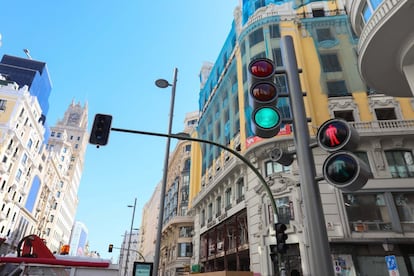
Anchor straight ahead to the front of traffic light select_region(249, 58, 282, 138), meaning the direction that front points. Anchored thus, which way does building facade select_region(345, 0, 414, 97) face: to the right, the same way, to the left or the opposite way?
to the right

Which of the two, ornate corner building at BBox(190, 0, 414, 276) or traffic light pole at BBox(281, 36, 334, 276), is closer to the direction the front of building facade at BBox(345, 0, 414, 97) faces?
the traffic light pole

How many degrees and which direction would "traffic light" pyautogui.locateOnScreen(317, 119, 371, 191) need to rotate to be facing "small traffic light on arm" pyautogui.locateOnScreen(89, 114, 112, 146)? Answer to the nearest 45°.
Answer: approximately 45° to its right

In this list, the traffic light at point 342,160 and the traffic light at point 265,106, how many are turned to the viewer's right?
0

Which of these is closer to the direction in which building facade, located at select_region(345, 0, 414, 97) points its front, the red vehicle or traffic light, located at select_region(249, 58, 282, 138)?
the red vehicle

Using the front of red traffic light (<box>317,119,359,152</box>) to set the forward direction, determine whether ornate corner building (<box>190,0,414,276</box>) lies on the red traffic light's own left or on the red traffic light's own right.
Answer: on the red traffic light's own right

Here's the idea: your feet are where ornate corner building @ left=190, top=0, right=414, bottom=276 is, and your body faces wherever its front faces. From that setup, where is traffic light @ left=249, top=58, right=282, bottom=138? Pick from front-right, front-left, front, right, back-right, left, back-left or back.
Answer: front-left

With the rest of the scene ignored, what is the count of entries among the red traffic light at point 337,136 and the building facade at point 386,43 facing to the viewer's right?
0

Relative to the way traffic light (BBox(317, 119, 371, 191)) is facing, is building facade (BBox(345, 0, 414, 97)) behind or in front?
behind

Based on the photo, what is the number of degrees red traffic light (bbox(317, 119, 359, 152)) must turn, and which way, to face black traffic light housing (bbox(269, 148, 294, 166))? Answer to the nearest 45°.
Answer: approximately 90° to its right

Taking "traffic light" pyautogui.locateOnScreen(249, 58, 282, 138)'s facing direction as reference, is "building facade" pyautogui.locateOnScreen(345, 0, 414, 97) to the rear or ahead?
to the rear

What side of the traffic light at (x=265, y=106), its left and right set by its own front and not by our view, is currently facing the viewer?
front

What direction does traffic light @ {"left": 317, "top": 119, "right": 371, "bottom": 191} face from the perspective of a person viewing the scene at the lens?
facing the viewer and to the left of the viewer

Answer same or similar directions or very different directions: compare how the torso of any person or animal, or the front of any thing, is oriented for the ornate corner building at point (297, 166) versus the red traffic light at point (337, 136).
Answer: same or similar directions

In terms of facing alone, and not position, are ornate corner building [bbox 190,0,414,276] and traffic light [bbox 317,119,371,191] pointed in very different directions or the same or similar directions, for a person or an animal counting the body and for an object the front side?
same or similar directions

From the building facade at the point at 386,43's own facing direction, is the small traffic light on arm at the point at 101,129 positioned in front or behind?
in front
